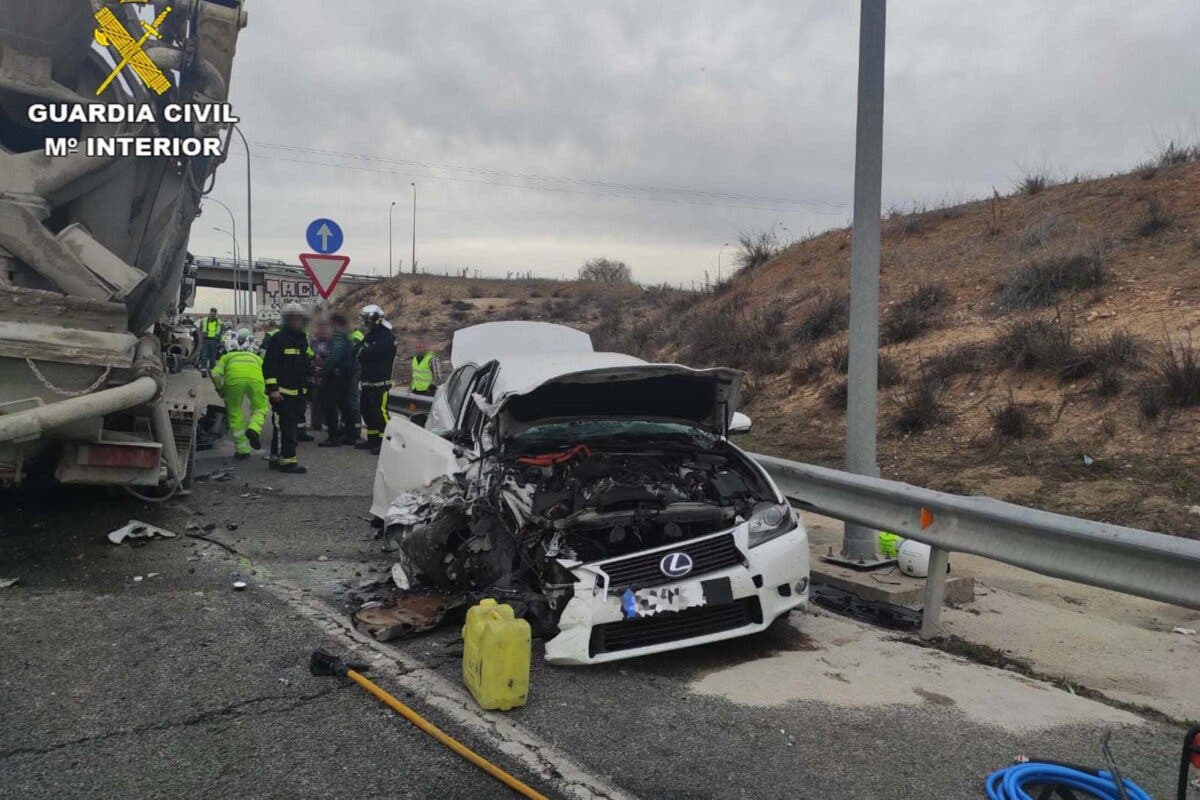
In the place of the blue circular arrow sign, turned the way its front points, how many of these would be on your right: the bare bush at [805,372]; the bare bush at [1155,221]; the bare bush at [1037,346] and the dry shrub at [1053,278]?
0

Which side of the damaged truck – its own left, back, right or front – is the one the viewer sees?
back

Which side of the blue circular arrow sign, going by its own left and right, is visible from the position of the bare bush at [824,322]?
left

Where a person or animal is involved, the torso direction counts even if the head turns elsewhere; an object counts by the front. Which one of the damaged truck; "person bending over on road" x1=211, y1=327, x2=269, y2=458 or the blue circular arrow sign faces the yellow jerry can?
the blue circular arrow sign

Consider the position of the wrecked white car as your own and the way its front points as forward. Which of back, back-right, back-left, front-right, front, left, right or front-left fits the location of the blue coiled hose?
front

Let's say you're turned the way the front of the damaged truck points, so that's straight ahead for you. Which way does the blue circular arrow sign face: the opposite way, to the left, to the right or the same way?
the opposite way

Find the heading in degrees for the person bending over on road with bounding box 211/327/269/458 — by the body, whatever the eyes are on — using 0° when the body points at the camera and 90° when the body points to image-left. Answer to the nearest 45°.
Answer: approximately 180°

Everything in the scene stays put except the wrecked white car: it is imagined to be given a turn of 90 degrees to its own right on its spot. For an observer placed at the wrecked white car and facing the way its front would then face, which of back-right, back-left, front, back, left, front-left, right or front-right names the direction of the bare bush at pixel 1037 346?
back

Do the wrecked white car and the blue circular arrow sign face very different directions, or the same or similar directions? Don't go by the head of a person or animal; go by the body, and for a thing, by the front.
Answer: same or similar directions

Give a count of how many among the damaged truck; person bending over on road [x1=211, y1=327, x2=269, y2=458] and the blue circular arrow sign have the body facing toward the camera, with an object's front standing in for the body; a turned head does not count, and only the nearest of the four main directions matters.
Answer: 1

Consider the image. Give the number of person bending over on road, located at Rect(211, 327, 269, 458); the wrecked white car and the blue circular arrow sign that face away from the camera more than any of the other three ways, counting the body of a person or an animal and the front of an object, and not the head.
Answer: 1

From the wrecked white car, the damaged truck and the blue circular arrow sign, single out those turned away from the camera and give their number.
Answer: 1

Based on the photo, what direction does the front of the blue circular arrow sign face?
toward the camera

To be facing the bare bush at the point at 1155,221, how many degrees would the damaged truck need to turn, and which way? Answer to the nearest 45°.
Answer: approximately 90° to its right
